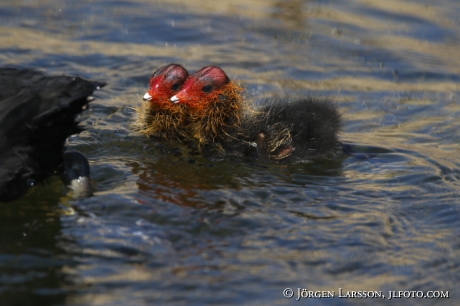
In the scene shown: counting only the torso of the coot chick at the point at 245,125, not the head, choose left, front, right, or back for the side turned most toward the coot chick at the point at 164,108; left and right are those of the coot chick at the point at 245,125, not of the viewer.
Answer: front

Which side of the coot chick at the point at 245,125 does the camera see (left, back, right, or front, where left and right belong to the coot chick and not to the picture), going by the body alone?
left
